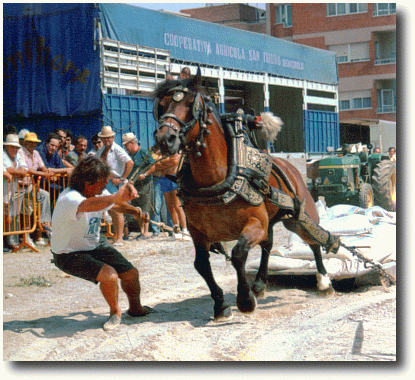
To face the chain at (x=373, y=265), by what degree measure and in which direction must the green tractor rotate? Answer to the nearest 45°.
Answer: approximately 45° to its left

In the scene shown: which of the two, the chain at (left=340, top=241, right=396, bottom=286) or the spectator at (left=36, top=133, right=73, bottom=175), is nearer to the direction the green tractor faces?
the spectator

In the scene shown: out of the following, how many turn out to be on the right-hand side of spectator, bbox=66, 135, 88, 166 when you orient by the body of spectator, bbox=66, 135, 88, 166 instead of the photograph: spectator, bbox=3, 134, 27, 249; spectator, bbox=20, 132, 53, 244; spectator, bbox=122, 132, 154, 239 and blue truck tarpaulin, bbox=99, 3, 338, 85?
2

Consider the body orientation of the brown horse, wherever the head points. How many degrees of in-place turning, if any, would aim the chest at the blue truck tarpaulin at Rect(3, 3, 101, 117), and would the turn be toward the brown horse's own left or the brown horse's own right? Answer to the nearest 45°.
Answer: approximately 90° to the brown horse's own right

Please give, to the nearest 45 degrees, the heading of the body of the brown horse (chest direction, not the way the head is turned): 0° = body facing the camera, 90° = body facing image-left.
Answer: approximately 45°

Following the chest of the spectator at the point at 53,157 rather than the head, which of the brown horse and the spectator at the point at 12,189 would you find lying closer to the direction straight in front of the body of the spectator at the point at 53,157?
the brown horse

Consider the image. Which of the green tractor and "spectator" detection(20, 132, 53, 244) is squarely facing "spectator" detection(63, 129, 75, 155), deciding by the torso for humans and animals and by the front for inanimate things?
the green tractor

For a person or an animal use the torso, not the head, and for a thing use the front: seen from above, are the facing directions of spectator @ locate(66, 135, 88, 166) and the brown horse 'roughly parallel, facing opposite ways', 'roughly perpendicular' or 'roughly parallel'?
roughly perpendicular

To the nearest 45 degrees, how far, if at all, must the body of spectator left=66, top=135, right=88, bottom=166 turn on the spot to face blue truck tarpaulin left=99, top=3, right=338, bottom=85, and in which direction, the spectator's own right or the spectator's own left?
approximately 90° to the spectator's own left

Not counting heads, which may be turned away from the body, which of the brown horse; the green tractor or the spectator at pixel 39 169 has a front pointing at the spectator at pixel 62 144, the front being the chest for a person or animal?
the green tractor
